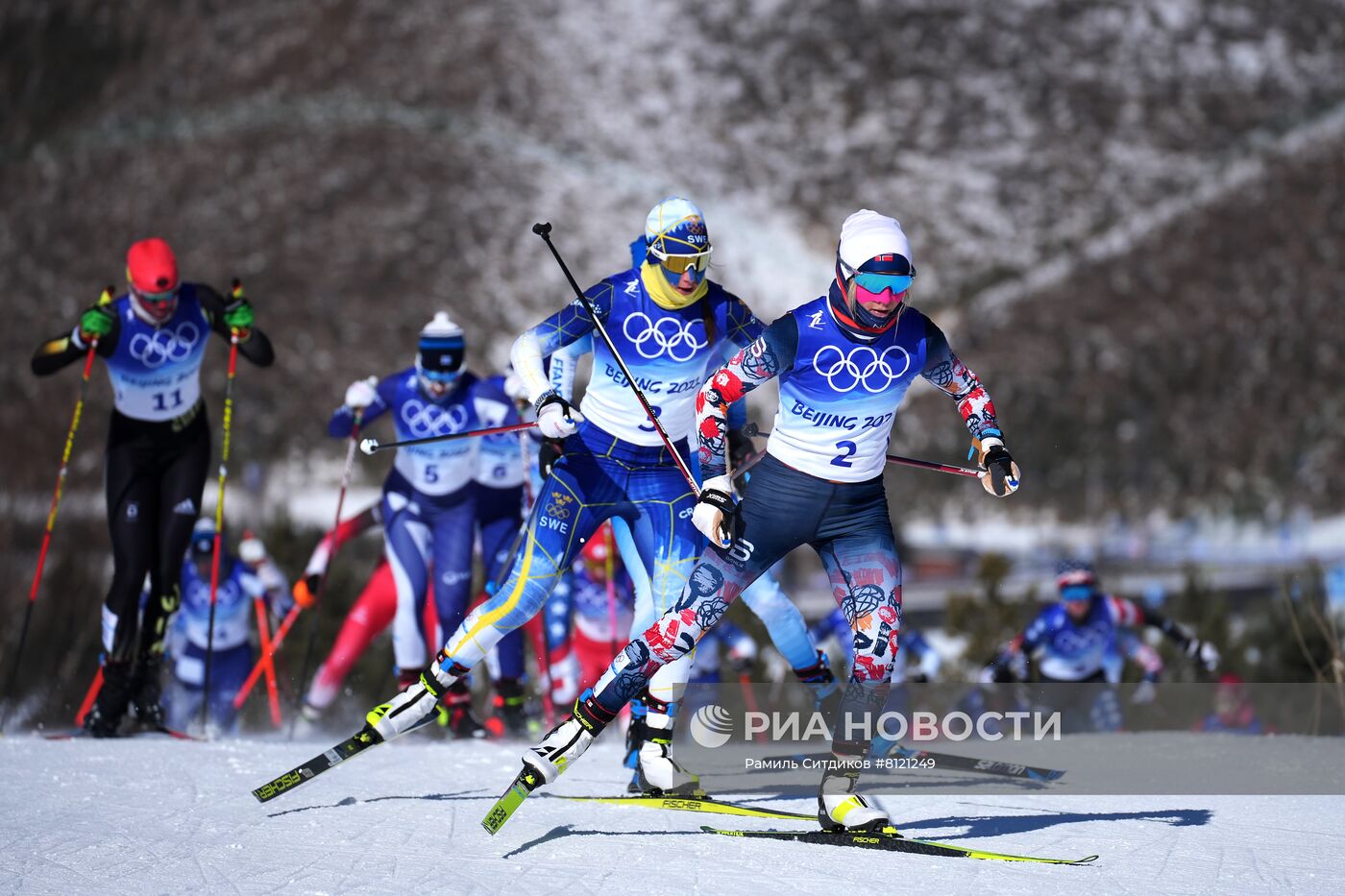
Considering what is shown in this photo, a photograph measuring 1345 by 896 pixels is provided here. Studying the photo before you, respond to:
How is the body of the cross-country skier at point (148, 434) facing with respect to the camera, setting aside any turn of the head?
toward the camera

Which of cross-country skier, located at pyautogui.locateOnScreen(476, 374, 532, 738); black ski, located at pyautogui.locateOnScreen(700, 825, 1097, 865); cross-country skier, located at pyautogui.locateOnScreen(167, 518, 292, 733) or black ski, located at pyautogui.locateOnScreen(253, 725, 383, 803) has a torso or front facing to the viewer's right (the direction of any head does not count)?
black ski, located at pyautogui.locateOnScreen(700, 825, 1097, 865)

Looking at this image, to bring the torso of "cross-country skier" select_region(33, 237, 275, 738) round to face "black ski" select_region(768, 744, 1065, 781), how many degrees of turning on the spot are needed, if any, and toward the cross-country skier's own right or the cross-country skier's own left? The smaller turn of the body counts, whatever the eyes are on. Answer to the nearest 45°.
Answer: approximately 45° to the cross-country skier's own left

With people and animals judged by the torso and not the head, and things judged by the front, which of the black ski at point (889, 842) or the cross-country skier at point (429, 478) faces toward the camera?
the cross-country skier

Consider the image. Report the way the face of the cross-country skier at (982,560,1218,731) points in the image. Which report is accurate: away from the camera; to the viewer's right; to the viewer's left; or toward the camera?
toward the camera

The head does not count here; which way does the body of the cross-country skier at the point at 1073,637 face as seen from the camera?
toward the camera

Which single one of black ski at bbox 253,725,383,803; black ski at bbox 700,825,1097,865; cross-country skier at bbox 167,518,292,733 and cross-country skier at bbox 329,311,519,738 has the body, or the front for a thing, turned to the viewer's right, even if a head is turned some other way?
black ski at bbox 700,825,1097,865

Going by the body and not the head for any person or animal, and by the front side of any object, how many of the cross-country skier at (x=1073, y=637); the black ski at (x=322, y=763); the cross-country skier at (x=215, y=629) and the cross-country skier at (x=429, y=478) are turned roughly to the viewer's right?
0

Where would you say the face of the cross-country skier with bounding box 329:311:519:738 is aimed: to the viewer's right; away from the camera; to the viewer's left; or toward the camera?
toward the camera

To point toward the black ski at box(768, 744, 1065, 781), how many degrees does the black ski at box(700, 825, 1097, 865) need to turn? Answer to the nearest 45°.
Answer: approximately 90° to its left

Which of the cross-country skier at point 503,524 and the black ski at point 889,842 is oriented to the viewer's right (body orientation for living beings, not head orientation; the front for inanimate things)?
the black ski

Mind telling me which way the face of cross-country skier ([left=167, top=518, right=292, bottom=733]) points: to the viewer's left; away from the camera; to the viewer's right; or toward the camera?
toward the camera

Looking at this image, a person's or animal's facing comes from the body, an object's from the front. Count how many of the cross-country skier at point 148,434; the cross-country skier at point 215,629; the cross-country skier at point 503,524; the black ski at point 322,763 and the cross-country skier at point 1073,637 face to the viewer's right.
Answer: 0

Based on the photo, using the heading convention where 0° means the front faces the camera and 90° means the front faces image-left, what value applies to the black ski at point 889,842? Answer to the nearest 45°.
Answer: approximately 270°

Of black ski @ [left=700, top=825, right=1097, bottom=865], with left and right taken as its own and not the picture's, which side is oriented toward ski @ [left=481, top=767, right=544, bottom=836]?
back

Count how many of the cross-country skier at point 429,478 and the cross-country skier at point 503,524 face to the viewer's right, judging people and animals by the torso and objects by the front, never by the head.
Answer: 0

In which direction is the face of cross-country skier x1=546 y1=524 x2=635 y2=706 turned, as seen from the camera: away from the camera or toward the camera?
toward the camera

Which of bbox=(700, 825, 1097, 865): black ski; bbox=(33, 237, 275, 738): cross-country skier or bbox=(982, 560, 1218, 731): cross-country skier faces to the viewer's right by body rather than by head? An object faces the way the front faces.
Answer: the black ski

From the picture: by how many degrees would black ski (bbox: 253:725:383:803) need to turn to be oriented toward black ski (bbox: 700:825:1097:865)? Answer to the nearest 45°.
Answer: approximately 90° to its left
